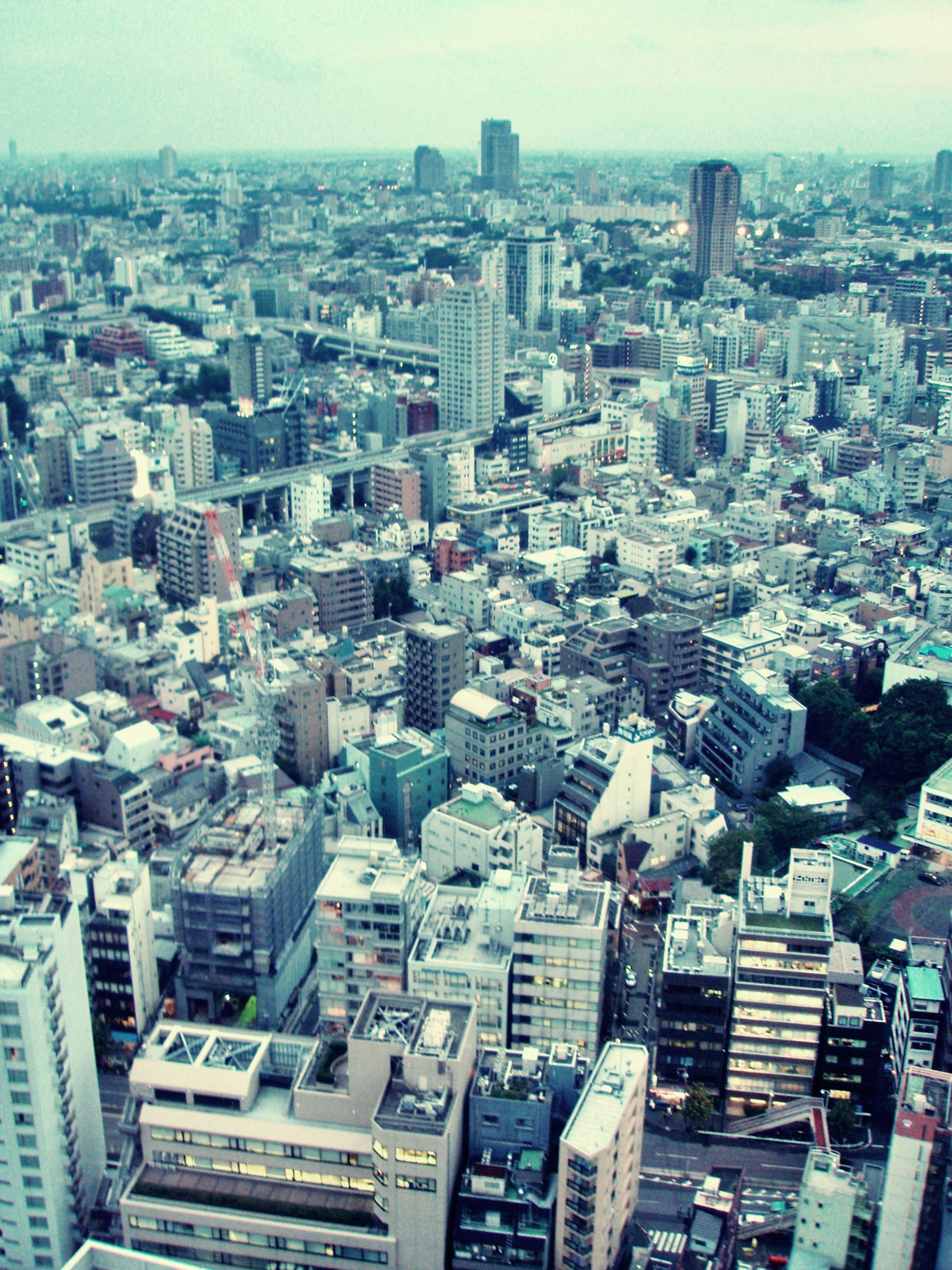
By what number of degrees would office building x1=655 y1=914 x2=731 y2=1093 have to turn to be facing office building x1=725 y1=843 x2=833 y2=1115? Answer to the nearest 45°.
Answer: approximately 90° to its left

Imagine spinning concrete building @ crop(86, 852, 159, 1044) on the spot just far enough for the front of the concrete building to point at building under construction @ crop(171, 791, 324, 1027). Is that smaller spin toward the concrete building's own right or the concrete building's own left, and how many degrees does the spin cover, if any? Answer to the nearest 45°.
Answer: approximately 90° to the concrete building's own left

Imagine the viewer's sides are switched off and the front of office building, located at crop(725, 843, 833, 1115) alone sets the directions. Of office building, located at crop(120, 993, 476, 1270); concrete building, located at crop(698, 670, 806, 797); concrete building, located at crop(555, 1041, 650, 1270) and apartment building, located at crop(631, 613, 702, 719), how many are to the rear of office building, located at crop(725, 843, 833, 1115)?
2

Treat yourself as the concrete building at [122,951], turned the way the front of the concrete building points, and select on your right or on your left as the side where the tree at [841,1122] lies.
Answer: on your left

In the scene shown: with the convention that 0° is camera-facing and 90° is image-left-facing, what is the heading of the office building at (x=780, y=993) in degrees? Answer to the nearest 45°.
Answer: approximately 0°

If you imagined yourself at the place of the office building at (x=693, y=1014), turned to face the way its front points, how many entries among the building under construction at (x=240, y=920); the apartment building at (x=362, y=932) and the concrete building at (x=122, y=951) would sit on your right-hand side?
3

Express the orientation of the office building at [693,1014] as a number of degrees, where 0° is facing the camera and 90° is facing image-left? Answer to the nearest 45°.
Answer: approximately 0°

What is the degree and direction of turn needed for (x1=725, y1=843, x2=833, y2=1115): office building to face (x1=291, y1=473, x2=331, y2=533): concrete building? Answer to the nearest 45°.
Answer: approximately 135° to its right

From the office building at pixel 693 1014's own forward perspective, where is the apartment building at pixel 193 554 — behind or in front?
behind

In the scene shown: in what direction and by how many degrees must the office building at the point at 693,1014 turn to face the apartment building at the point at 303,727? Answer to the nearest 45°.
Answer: approximately 135° to its right

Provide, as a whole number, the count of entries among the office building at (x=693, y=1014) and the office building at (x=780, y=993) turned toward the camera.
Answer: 2

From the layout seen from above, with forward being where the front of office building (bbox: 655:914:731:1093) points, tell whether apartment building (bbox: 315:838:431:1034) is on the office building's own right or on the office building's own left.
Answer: on the office building's own right

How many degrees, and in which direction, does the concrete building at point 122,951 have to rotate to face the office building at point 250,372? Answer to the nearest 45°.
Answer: approximately 180°
